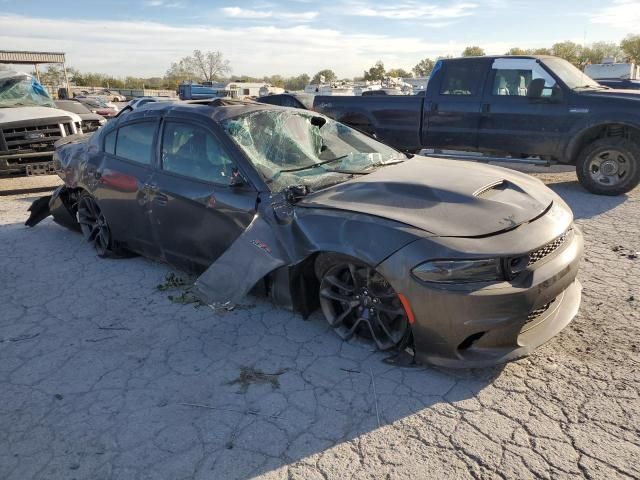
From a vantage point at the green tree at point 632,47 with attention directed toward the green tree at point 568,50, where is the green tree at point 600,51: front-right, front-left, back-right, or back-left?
front-right

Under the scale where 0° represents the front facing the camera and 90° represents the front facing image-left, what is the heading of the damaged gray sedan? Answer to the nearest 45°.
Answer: approximately 315°

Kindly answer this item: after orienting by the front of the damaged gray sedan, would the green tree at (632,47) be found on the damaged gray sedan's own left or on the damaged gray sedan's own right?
on the damaged gray sedan's own left

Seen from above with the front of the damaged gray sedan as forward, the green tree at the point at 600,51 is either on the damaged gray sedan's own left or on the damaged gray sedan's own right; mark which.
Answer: on the damaged gray sedan's own left

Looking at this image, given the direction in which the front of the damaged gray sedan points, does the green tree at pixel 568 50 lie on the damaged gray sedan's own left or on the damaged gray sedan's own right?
on the damaged gray sedan's own left

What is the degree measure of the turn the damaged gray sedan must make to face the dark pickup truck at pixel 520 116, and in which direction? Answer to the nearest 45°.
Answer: approximately 90° to its left
